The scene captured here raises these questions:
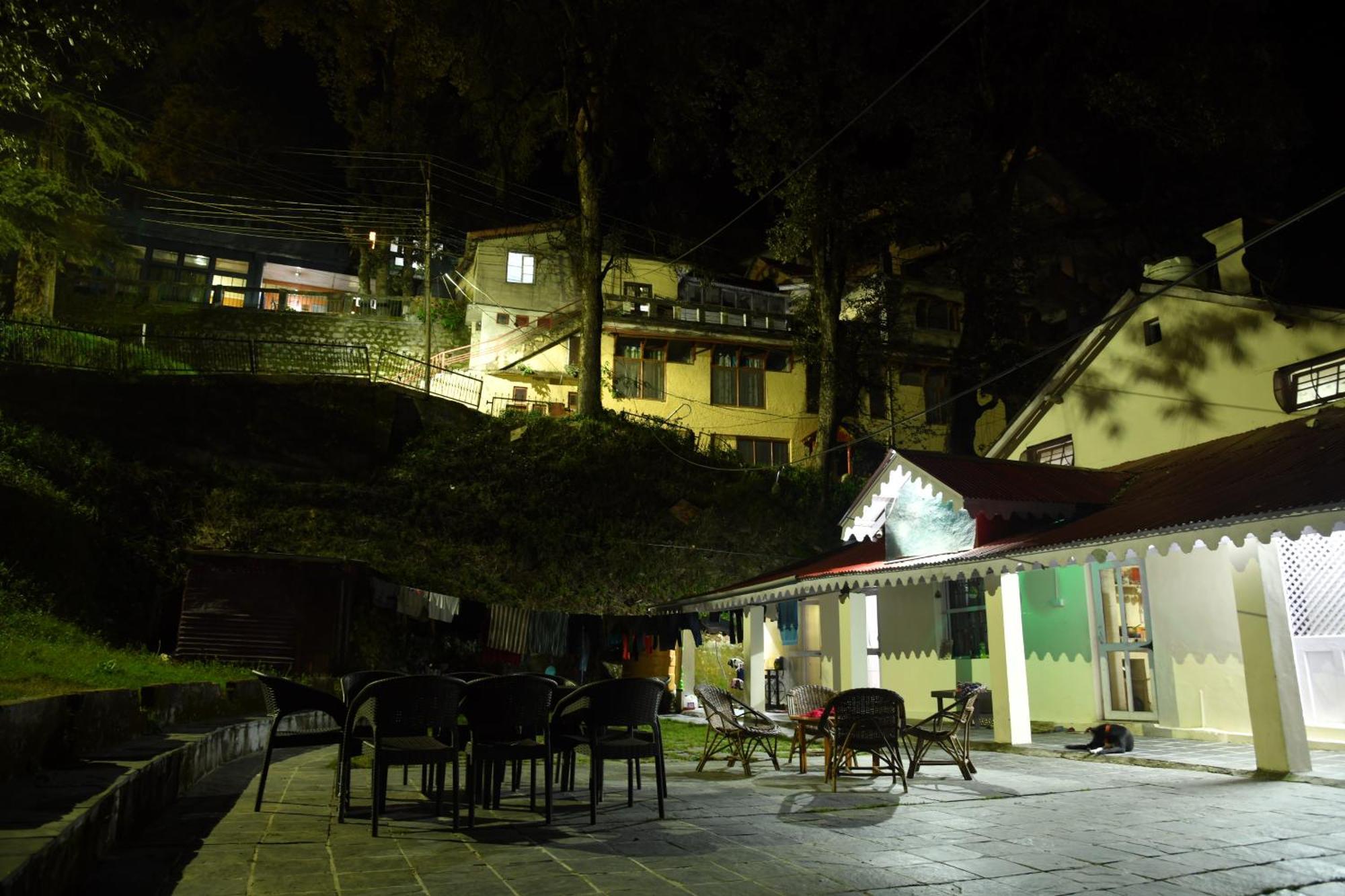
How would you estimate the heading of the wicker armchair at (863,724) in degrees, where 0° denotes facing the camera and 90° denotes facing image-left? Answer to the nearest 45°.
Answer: approximately 180°

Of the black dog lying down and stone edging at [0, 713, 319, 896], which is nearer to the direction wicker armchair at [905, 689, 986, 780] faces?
the stone edging

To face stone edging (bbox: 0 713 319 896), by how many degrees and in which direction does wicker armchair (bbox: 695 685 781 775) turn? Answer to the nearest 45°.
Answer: approximately 90° to its right

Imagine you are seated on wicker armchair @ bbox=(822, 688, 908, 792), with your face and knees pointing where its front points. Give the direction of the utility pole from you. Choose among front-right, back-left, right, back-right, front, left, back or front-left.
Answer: front-left

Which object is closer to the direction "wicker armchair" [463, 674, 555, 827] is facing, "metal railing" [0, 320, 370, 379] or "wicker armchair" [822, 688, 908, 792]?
the metal railing

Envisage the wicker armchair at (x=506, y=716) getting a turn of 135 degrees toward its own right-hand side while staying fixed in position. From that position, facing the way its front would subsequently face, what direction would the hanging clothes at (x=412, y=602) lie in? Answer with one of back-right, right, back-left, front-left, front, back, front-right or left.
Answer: back-left

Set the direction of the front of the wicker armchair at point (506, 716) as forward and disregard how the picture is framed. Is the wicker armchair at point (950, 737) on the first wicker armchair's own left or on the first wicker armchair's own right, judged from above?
on the first wicker armchair's own right

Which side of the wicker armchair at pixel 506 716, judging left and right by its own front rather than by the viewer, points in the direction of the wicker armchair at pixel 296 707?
left

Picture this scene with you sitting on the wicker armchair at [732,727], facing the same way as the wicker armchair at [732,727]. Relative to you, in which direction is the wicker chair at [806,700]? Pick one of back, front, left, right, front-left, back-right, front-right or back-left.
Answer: left

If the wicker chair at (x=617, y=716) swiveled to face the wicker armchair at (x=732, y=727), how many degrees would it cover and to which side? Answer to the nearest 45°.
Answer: approximately 45° to its right

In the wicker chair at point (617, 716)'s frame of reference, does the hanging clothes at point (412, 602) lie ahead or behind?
ahead

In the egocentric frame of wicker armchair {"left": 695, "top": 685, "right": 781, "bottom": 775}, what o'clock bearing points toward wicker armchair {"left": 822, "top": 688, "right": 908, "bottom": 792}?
wicker armchair {"left": 822, "top": 688, "right": 908, "bottom": 792} is roughly at 12 o'clock from wicker armchair {"left": 695, "top": 685, "right": 781, "bottom": 775}.

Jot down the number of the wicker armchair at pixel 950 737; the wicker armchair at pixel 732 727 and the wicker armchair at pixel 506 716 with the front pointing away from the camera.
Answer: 1

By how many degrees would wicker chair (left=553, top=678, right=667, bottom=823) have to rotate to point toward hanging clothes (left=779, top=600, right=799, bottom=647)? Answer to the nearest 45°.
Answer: approximately 45° to its right

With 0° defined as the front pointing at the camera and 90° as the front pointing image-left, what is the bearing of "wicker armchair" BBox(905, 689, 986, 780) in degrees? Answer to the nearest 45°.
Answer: approximately 90°

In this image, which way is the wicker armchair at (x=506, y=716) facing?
away from the camera

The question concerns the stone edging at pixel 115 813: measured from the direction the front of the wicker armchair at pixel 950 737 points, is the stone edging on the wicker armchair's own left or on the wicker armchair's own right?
on the wicker armchair's own left

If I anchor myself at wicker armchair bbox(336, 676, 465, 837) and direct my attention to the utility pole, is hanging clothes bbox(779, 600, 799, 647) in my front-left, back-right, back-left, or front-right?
front-right
